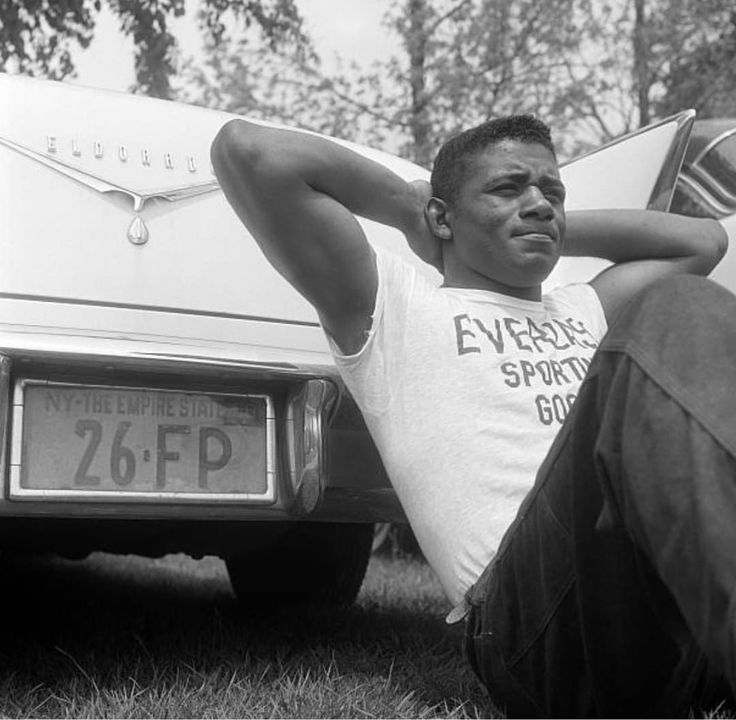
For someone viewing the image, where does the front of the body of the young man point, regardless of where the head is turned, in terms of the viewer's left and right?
facing the viewer and to the right of the viewer

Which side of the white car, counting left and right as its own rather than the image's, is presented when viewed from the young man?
back

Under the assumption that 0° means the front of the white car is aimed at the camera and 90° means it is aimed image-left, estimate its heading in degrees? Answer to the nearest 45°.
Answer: approximately 135°

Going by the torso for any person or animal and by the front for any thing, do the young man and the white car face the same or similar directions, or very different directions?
very different directions

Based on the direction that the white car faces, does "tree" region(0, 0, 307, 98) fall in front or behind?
in front

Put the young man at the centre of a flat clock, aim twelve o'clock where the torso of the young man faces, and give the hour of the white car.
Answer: The white car is roughly at 5 o'clock from the young man.

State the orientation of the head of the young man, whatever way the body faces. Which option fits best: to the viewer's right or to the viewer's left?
to the viewer's right

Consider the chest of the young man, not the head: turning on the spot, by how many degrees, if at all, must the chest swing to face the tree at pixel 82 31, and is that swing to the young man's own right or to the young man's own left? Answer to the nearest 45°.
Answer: approximately 180°
